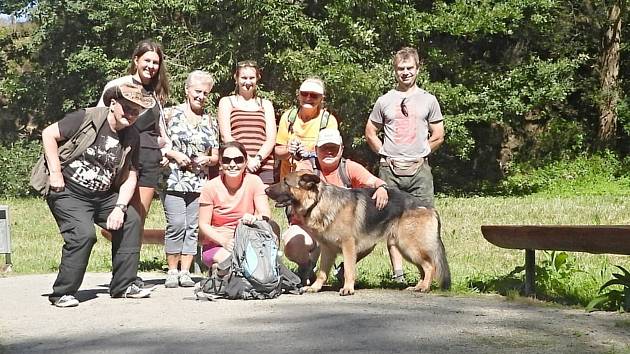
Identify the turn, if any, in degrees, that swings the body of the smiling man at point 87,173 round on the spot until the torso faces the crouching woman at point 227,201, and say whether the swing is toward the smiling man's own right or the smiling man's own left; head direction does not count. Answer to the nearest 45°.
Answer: approximately 45° to the smiling man's own left

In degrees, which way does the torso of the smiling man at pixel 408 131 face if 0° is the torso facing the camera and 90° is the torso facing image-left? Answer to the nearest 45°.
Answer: approximately 0°

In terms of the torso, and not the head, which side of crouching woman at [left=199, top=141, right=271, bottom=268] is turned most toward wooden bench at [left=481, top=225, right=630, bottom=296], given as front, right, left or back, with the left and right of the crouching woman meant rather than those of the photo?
left

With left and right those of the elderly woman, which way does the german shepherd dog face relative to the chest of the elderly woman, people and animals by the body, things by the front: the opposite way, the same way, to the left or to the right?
to the right

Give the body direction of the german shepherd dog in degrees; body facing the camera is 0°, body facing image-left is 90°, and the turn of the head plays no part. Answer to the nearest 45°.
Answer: approximately 90°

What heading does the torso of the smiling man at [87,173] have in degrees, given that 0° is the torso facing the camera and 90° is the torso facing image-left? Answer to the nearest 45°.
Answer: approximately 315°

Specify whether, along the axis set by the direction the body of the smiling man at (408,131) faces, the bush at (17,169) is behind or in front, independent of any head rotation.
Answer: behind
